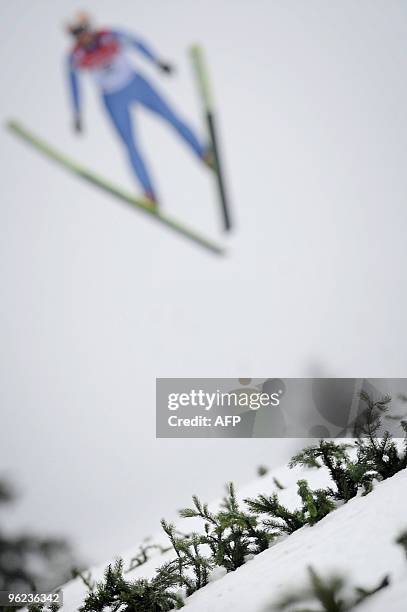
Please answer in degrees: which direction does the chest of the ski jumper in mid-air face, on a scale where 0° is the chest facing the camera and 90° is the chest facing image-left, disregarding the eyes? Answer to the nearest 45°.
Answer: approximately 45°
